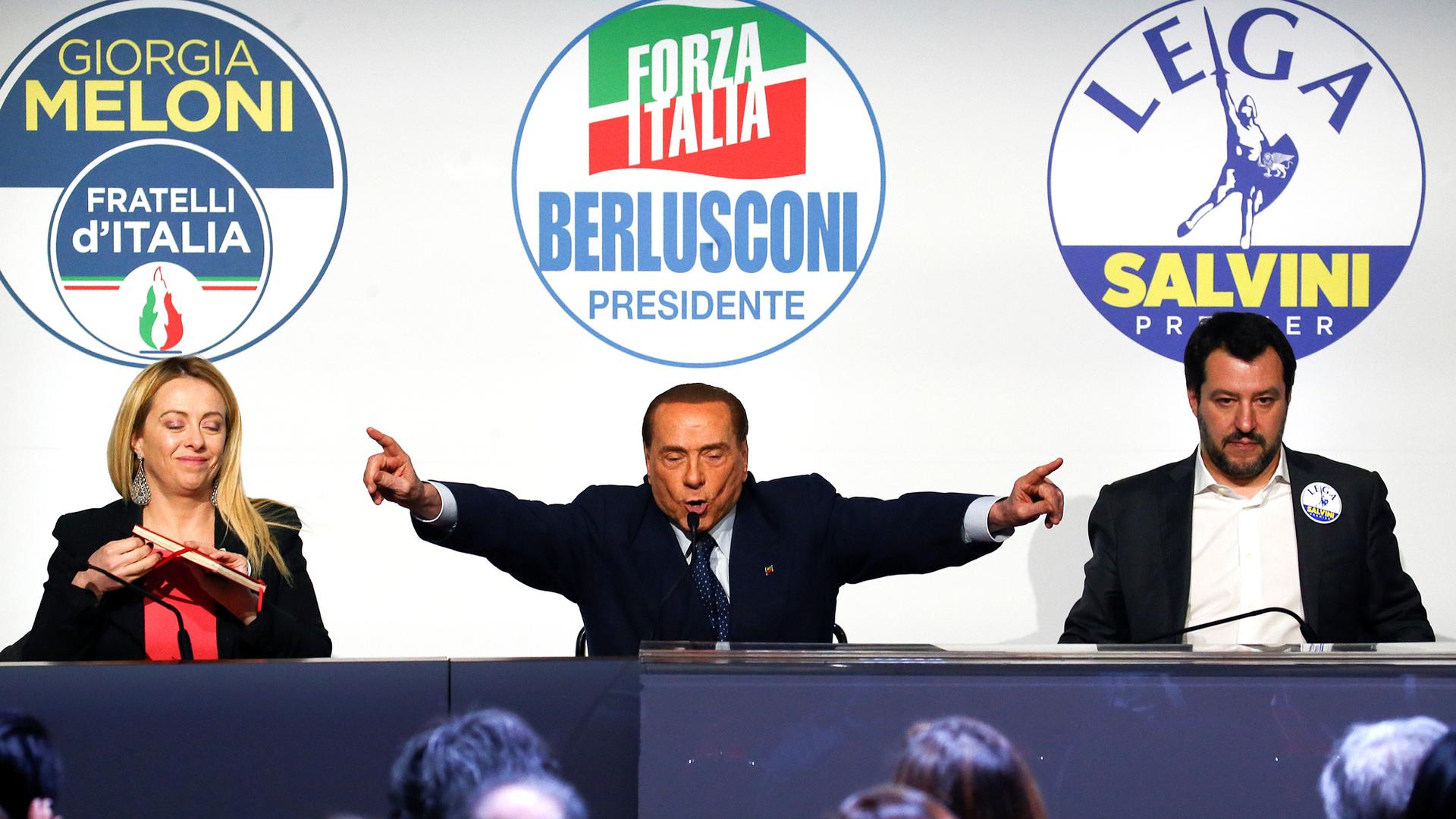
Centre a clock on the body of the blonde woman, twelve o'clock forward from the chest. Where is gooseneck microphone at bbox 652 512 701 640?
The gooseneck microphone is roughly at 10 o'clock from the blonde woman.

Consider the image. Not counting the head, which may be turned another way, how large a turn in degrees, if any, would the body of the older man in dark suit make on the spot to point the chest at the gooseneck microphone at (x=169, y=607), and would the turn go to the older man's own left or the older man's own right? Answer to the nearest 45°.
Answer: approximately 45° to the older man's own right

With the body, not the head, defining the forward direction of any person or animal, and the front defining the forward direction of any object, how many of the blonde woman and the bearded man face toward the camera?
2

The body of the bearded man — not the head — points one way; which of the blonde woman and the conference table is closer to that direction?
the conference table

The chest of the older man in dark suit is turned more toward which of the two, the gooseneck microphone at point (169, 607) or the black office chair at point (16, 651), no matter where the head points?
the gooseneck microphone

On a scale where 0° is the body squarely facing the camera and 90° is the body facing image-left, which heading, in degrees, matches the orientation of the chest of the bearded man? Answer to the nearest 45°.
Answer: approximately 0°

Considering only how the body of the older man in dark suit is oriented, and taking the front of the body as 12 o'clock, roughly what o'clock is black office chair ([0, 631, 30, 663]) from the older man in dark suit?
The black office chair is roughly at 3 o'clock from the older man in dark suit.
